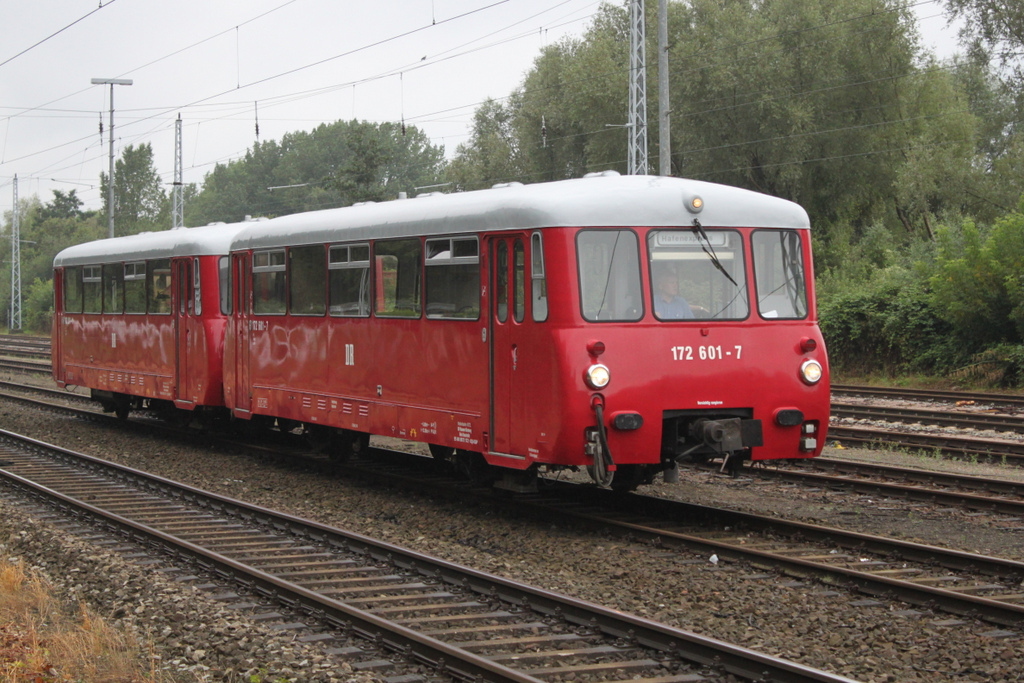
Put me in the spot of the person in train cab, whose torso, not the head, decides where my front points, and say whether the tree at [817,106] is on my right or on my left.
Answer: on my left

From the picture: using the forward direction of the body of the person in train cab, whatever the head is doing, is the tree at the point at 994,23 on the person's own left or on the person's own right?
on the person's own left

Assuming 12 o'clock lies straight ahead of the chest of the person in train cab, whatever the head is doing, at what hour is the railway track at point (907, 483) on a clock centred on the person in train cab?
The railway track is roughly at 9 o'clock from the person in train cab.

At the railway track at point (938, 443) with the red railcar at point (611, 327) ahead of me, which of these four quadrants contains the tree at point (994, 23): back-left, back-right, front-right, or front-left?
back-right

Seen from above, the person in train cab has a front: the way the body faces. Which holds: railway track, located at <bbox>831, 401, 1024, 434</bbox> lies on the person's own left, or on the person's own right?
on the person's own left

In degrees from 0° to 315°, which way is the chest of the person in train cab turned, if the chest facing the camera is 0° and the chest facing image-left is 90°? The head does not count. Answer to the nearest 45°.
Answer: approximately 315°

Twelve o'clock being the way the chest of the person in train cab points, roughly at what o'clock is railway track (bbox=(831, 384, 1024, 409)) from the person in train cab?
The railway track is roughly at 8 o'clock from the person in train cab.

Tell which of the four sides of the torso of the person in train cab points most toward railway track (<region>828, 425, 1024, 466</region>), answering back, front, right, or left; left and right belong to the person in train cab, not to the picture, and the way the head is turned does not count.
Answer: left

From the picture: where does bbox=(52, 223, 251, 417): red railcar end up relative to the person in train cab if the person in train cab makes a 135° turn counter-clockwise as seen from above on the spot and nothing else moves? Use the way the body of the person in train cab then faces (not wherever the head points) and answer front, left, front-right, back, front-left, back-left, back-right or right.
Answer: front-left
